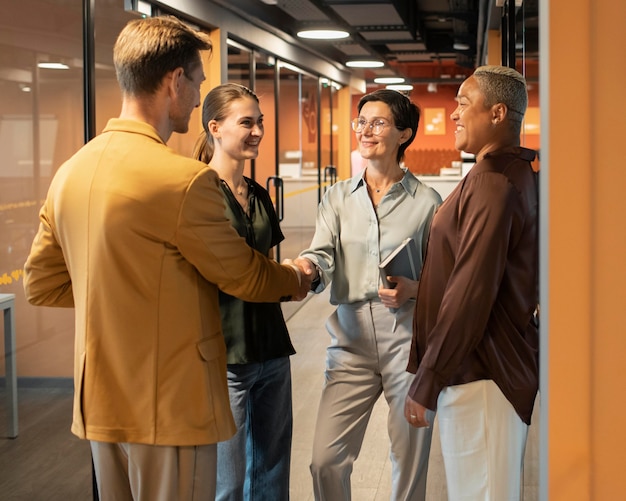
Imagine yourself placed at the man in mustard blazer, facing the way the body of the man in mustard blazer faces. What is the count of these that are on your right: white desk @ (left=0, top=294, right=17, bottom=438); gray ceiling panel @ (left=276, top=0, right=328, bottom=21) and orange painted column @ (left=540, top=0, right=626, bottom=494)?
1

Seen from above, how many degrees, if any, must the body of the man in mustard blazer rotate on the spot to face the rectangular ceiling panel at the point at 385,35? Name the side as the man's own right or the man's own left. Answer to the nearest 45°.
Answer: approximately 45° to the man's own left

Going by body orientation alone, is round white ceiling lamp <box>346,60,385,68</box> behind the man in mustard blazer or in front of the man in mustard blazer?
in front

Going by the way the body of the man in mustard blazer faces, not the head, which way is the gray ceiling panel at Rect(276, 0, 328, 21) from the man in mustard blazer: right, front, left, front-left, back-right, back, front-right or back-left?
front-left

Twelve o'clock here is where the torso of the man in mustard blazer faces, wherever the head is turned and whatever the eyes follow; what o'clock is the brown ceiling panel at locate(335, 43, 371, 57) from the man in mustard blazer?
The brown ceiling panel is roughly at 11 o'clock from the man in mustard blazer.

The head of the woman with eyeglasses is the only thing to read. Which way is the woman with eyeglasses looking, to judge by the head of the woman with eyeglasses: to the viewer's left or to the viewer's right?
to the viewer's left

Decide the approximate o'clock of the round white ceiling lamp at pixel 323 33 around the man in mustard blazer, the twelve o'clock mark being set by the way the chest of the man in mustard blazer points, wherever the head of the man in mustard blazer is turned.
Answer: The round white ceiling lamp is roughly at 11 o'clock from the man in mustard blazer.

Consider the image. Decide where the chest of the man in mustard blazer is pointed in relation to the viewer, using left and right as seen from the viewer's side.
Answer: facing away from the viewer and to the right of the viewer

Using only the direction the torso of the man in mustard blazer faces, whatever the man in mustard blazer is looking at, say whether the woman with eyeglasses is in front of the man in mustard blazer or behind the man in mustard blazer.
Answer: in front

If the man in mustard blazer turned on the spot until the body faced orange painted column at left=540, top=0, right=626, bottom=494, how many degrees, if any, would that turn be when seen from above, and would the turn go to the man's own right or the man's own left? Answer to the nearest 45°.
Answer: approximately 90° to the man's own right
